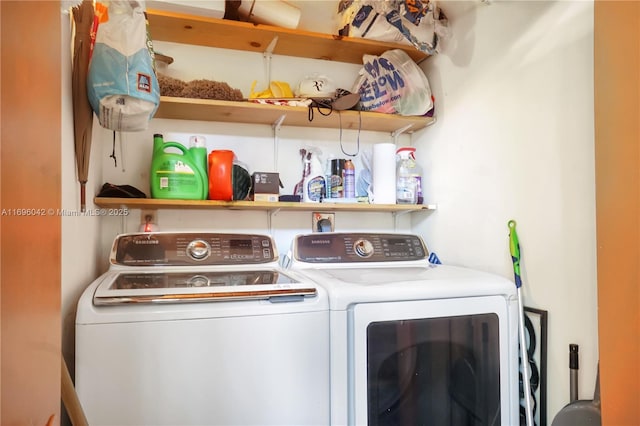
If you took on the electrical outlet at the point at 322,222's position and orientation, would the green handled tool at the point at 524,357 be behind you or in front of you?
in front

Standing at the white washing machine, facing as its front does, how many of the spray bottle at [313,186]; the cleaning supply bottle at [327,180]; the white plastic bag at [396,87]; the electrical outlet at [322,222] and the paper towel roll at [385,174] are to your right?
0

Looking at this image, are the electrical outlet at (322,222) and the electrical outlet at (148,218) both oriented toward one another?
no

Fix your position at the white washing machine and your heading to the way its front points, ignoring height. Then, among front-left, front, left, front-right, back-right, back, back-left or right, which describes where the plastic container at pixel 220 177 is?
back

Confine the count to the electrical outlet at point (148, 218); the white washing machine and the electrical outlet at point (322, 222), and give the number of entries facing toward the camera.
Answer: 3

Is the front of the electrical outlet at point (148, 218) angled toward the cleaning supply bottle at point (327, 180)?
no

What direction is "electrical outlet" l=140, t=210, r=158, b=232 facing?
toward the camera

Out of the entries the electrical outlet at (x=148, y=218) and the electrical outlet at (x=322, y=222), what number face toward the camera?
2

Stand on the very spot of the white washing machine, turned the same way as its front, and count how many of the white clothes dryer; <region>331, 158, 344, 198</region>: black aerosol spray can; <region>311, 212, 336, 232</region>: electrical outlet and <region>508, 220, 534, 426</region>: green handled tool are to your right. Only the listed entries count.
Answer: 0

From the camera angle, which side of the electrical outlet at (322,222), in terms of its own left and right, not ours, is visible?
front

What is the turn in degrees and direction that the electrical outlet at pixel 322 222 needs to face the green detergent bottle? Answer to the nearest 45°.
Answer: approximately 45° to its right

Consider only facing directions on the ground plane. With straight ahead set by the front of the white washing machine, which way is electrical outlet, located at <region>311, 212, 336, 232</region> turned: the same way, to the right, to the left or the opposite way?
the same way

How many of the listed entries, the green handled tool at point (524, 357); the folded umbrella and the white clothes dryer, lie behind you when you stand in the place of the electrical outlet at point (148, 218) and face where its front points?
0

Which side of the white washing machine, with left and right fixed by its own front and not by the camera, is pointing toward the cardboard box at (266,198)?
back

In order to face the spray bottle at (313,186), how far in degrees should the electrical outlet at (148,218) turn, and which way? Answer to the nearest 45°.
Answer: approximately 90° to its left

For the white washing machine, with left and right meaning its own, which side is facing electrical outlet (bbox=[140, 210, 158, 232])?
back

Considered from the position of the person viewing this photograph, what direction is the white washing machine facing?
facing the viewer

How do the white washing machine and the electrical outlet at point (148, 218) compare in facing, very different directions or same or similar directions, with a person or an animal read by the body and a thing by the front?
same or similar directions
